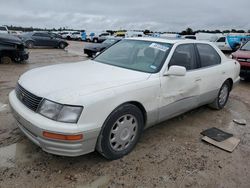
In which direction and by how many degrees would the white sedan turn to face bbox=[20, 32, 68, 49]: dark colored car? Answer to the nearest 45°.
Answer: approximately 135° to its right

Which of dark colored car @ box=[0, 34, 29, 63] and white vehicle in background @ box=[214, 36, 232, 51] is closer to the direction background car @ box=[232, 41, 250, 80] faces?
the dark colored car

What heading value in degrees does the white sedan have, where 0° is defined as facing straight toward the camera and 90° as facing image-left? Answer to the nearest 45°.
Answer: approximately 45°

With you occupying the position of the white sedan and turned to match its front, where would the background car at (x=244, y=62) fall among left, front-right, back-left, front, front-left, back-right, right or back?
back

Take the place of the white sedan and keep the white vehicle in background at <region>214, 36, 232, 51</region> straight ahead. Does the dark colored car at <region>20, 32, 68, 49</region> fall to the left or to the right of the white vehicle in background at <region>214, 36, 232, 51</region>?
left

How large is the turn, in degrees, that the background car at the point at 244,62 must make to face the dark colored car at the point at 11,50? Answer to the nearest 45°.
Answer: approximately 45° to its right

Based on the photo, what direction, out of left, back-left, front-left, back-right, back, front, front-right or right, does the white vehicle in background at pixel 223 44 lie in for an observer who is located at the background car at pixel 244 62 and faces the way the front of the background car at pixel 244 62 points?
back-right

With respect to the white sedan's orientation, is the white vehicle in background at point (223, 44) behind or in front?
behind
